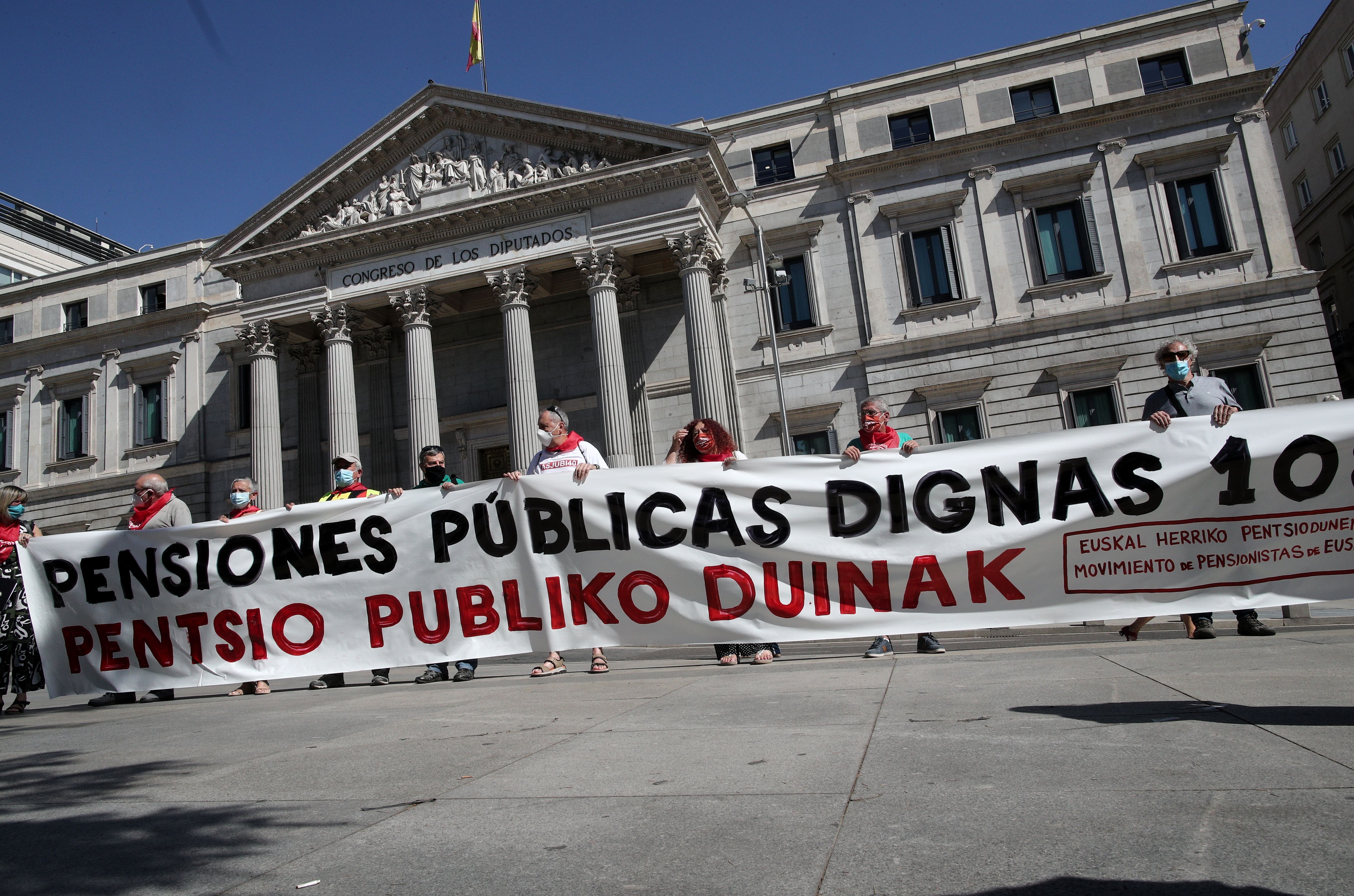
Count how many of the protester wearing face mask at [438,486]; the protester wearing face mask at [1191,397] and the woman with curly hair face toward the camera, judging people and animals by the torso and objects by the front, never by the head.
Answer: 3

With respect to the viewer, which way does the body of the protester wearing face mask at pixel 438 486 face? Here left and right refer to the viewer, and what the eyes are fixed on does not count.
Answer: facing the viewer

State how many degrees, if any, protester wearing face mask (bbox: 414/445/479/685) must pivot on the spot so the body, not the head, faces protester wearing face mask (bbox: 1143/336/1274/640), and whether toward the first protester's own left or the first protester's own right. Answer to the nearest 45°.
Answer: approximately 45° to the first protester's own left

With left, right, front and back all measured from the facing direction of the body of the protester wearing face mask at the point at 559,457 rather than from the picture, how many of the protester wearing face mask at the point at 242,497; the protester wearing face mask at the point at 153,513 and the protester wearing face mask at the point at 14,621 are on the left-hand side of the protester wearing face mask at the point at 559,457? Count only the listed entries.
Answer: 0

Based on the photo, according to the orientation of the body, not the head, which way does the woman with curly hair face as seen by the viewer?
toward the camera

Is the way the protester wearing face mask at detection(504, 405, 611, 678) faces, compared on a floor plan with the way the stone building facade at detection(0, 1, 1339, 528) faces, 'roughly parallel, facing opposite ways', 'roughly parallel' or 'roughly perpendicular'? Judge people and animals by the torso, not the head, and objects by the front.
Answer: roughly parallel

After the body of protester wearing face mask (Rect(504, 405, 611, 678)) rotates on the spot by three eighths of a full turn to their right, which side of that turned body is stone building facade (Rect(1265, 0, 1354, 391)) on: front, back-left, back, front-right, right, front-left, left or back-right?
front-right

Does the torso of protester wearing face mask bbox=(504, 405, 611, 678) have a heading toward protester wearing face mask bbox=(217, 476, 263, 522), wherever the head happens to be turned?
no

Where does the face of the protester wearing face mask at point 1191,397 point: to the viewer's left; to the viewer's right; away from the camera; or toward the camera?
toward the camera

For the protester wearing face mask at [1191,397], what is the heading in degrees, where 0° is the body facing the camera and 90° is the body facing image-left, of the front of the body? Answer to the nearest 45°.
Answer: approximately 0°

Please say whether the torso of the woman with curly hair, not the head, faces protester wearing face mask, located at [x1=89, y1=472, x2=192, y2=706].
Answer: no

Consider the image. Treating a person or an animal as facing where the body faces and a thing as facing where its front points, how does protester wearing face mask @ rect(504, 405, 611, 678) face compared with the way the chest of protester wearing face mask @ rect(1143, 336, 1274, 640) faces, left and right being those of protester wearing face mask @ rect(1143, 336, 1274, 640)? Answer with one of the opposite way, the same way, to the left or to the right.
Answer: the same way

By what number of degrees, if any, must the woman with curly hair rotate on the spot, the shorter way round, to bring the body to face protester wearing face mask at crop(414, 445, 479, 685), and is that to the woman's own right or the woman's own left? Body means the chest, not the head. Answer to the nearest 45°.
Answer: approximately 90° to the woman's own right

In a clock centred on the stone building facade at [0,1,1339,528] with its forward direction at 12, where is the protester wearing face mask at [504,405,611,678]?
The protester wearing face mask is roughly at 11 o'clock from the stone building facade.

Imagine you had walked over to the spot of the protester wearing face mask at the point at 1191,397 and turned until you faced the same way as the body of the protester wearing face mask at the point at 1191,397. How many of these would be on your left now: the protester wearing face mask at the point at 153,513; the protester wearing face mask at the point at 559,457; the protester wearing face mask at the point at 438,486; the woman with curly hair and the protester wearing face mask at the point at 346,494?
0

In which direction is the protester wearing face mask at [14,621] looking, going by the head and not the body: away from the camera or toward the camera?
toward the camera

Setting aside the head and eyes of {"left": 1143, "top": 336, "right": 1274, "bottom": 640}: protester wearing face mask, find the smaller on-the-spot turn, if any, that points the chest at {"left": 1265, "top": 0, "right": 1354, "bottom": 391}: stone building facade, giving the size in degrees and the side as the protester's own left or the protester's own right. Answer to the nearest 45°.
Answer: approximately 180°

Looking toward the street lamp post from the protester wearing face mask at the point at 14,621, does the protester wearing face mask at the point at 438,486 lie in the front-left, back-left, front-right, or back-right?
front-right

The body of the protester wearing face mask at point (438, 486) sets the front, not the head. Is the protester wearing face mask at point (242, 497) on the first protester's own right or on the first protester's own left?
on the first protester's own right

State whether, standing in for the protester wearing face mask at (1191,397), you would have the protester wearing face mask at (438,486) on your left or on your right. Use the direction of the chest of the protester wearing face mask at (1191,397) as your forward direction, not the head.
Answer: on your right
